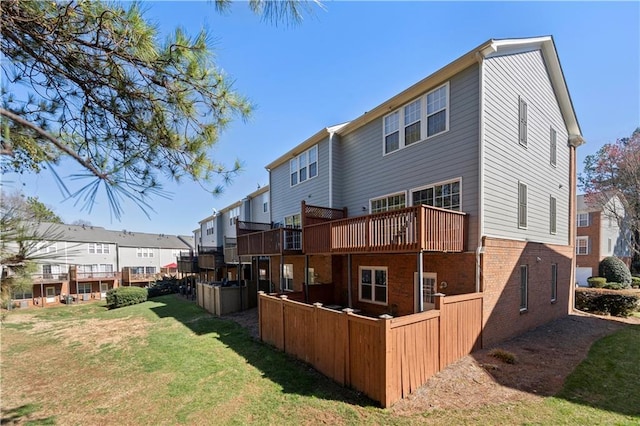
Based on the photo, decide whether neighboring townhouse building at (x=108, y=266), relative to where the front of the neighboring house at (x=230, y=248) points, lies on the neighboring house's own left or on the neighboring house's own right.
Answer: on the neighboring house's own left

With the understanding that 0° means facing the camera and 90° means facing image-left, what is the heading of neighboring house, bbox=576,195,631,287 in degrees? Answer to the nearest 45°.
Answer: approximately 45°

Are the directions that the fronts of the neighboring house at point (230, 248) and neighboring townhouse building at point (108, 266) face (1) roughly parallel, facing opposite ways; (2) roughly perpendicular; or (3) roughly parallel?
roughly perpendicular

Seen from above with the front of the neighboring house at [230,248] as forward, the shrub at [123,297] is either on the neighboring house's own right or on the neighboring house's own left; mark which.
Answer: on the neighboring house's own left

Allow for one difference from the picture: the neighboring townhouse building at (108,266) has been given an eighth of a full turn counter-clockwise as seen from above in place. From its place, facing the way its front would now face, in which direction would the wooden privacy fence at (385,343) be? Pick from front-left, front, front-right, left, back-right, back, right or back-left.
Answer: left

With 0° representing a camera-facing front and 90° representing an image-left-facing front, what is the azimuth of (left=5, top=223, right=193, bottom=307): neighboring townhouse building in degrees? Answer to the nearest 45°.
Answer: approximately 135°

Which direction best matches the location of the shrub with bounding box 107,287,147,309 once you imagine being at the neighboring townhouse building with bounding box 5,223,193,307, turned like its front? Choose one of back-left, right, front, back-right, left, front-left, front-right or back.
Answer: back-left
